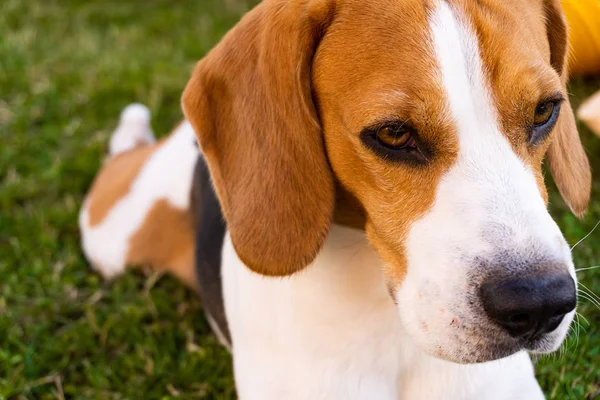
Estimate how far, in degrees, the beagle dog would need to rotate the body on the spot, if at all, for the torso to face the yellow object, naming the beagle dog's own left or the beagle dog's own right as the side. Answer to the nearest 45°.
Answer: approximately 90° to the beagle dog's own left

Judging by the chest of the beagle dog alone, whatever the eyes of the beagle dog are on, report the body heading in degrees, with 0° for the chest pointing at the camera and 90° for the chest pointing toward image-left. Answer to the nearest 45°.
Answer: approximately 315°
